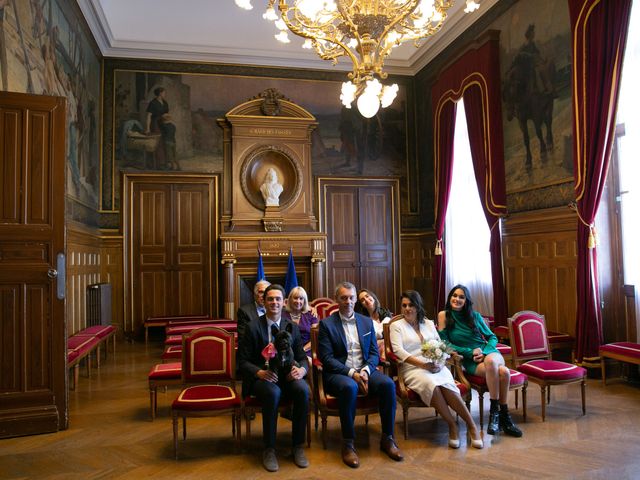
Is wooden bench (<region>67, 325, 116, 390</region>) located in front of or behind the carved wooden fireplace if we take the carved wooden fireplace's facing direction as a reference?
in front

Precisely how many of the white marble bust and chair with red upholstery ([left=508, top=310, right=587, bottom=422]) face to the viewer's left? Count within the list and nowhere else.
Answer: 0

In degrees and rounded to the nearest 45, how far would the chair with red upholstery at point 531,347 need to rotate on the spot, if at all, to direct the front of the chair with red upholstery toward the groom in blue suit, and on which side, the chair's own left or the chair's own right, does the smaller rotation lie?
approximately 90° to the chair's own right

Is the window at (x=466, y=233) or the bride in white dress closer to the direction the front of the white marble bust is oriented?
the bride in white dress

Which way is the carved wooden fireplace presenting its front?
toward the camera

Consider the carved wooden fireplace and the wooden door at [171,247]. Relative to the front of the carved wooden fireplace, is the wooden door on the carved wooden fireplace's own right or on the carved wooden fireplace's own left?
on the carved wooden fireplace's own right

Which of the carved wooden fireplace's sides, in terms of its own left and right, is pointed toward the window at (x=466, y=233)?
left

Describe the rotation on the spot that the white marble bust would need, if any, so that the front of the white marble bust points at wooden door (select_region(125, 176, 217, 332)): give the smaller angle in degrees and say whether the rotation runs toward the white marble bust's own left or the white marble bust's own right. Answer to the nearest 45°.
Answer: approximately 90° to the white marble bust's own right

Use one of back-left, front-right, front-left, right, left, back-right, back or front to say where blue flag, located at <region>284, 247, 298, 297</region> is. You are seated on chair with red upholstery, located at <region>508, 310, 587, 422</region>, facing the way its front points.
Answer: back

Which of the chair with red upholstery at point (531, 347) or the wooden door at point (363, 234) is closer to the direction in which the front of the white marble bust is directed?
the chair with red upholstery

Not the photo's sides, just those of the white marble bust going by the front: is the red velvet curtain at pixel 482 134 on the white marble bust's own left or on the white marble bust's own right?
on the white marble bust's own left

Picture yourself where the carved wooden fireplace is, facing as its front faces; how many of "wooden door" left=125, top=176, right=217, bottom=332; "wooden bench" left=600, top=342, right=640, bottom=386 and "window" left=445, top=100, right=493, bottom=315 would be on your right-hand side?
1

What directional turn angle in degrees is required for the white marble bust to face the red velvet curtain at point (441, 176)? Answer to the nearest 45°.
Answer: approximately 90° to its left

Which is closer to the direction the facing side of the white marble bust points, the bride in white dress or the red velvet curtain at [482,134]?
the bride in white dress

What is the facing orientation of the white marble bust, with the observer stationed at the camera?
facing the viewer

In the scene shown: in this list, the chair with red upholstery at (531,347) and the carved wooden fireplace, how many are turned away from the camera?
0

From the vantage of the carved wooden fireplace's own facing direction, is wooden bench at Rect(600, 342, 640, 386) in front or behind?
in front
